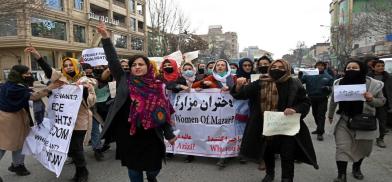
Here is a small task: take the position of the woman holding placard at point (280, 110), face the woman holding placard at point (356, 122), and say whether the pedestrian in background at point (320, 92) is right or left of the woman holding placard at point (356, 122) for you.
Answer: left

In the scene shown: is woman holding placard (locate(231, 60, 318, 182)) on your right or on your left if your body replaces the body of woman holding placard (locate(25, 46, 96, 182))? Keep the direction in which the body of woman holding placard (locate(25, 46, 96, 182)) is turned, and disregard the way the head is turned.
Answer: on your left

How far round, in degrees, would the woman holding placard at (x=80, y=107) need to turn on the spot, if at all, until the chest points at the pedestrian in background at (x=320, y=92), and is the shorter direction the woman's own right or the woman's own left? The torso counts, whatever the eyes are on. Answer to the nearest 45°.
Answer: approximately 135° to the woman's own left

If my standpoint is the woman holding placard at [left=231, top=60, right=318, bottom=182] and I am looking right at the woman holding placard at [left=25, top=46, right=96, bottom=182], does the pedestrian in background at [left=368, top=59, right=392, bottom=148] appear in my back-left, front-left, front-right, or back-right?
back-right

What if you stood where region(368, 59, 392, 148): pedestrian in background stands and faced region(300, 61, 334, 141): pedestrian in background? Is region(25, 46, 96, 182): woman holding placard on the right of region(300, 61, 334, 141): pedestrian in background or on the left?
left

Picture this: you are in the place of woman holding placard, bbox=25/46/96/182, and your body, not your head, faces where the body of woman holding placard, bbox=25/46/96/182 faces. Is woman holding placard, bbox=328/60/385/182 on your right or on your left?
on your left

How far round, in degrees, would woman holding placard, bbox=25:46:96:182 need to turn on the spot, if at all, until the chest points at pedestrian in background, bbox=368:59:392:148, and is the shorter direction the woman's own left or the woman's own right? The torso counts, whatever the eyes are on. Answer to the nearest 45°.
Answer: approximately 135° to the woman's own left

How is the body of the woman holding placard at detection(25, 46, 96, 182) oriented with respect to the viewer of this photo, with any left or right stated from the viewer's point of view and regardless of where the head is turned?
facing the viewer and to the left of the viewer

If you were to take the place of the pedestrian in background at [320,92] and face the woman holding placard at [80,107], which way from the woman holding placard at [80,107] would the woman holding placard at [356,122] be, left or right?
left
